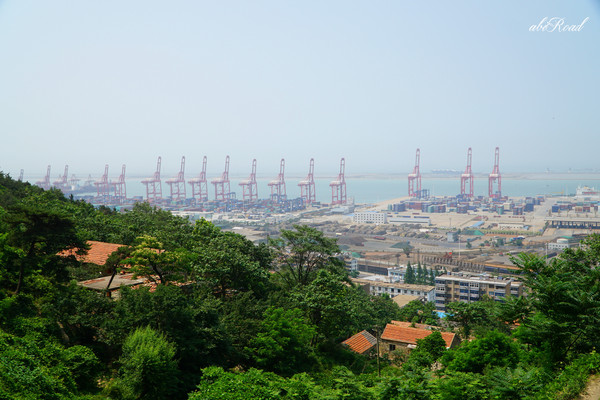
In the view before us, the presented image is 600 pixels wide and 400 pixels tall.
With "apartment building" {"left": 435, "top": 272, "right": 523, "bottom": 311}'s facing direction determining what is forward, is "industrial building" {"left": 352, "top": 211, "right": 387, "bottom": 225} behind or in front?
behind

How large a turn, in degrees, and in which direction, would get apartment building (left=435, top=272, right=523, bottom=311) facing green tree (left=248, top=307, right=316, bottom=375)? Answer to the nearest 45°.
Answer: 0° — it already faces it

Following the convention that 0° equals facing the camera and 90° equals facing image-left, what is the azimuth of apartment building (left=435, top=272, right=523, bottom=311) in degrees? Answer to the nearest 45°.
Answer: approximately 0°

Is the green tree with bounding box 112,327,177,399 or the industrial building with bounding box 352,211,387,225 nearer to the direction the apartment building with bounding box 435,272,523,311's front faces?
the green tree

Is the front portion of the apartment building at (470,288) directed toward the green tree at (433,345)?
yes

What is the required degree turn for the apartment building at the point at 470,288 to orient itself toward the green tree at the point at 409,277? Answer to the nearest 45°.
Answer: approximately 135° to its right

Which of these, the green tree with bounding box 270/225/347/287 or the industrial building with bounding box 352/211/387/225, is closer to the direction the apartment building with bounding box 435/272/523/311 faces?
the green tree
